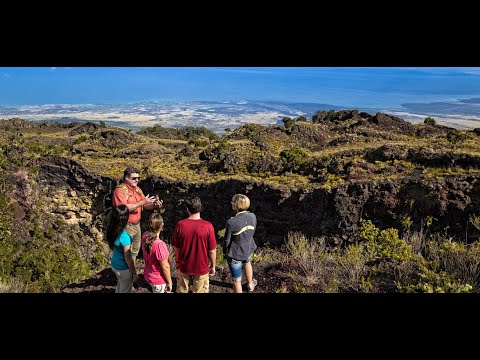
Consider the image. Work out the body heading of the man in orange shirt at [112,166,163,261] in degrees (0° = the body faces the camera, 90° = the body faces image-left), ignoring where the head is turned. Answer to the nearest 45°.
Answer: approximately 315°

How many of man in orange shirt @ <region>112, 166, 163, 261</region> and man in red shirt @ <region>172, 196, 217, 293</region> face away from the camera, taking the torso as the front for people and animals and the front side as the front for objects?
1

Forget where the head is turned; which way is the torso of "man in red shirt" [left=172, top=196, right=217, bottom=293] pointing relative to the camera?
away from the camera

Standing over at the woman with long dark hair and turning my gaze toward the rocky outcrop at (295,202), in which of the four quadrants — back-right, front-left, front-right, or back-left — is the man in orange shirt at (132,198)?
front-left

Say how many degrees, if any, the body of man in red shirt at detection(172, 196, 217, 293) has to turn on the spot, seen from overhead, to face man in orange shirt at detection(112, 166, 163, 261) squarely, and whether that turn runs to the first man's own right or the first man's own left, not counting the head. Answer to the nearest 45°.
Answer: approximately 45° to the first man's own left

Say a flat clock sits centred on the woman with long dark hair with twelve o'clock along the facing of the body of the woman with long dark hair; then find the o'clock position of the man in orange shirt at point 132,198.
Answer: The man in orange shirt is roughly at 11 o'clock from the woman with long dark hair.

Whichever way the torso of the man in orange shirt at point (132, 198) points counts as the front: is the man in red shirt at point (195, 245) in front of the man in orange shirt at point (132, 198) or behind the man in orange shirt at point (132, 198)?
in front

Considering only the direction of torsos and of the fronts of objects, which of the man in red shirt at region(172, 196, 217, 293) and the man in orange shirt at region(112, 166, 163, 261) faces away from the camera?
the man in red shirt at region(172, 196, 217, 293)

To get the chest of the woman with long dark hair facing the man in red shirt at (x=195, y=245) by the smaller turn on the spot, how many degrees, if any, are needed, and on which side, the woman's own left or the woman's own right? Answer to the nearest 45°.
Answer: approximately 45° to the woman's own right

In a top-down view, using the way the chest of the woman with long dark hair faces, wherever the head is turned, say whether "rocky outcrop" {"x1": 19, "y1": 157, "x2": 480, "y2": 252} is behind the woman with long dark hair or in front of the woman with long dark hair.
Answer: in front

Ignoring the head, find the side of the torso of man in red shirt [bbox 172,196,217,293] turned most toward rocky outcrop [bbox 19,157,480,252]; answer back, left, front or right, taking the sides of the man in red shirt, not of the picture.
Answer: front

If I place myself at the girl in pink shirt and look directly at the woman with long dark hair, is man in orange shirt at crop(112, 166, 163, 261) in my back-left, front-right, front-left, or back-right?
front-right

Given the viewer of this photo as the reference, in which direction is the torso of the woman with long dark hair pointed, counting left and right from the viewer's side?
facing away from the viewer and to the right of the viewer

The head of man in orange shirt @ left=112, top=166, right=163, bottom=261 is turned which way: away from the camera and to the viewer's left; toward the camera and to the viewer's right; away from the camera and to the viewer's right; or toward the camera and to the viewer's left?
toward the camera and to the viewer's right

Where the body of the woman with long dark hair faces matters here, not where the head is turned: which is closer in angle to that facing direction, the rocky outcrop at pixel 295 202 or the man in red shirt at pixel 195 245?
the rocky outcrop

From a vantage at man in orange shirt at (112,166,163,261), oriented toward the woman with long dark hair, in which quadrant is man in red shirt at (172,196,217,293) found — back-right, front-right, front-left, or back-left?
front-left

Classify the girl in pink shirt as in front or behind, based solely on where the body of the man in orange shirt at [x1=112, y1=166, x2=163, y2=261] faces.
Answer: in front
